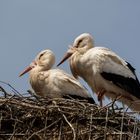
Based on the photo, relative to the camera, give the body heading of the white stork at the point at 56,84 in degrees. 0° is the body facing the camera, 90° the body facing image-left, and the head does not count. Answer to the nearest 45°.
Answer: approximately 90°

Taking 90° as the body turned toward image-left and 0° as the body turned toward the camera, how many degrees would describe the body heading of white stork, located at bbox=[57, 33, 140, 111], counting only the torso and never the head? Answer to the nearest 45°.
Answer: approximately 90°

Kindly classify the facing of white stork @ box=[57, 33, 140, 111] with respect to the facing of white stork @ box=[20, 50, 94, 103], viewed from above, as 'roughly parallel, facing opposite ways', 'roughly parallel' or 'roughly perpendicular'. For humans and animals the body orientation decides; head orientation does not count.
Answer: roughly parallel

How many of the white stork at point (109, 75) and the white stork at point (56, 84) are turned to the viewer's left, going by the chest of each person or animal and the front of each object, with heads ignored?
2
